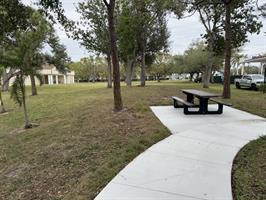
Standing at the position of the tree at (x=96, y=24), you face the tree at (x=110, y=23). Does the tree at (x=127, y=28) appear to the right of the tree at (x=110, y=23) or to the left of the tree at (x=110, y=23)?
left

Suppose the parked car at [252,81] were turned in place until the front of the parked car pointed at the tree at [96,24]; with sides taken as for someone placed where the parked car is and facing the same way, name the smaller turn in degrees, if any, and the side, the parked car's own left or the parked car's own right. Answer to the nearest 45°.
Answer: approximately 45° to the parked car's own left
